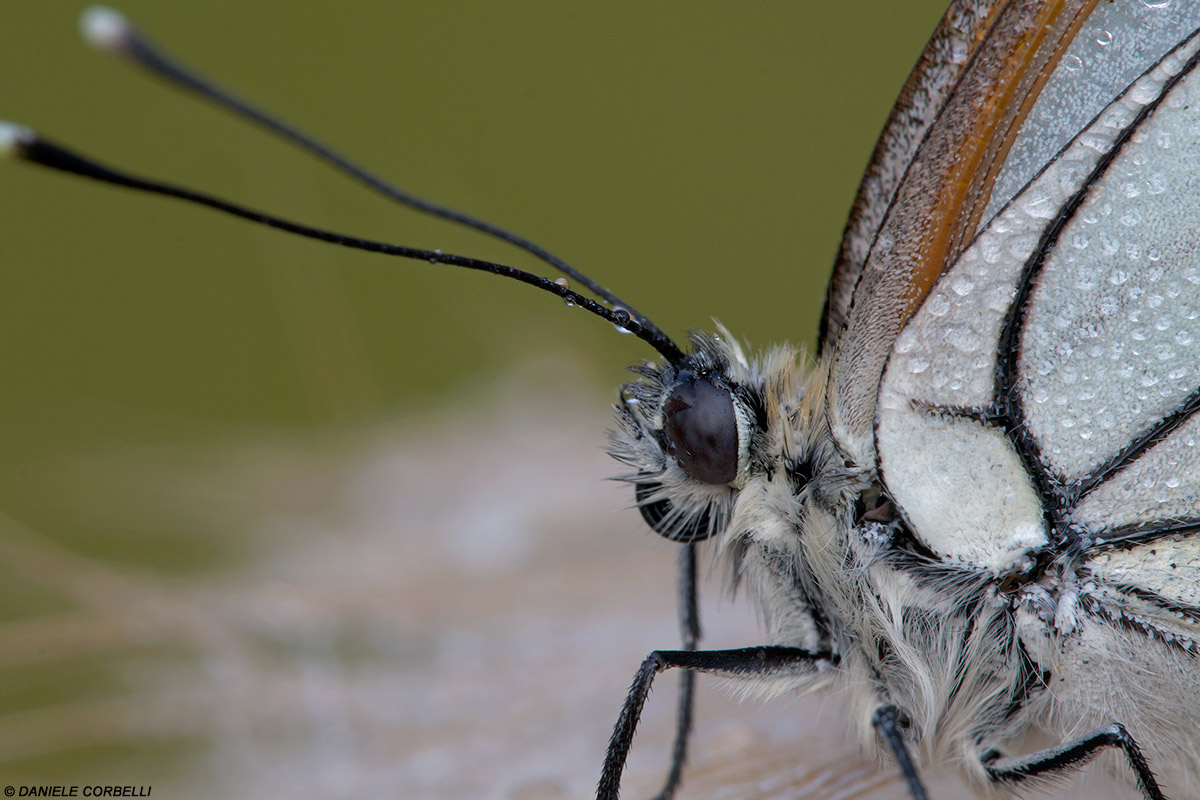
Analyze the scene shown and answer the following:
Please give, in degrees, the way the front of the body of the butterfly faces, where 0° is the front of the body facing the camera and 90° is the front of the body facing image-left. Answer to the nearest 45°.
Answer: approximately 90°
